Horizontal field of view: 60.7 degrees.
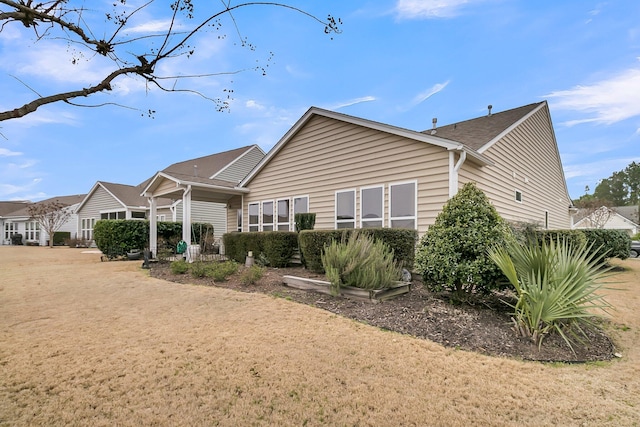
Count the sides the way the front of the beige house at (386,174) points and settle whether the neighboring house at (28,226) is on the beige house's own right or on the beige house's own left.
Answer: on the beige house's own left

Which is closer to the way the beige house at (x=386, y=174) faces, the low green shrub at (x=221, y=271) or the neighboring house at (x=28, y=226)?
the neighboring house

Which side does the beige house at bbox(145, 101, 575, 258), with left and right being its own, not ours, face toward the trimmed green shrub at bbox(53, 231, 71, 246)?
left

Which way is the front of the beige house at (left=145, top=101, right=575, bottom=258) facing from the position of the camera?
facing away from the viewer and to the right of the viewer
